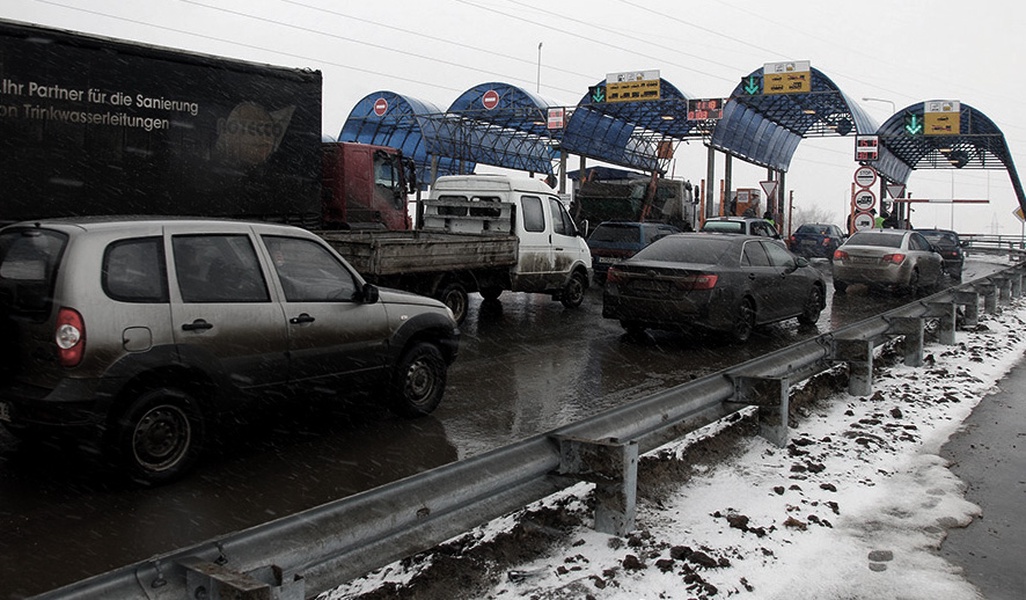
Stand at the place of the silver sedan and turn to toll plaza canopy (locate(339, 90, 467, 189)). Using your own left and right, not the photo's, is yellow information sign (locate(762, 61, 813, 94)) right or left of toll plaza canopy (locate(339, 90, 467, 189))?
right

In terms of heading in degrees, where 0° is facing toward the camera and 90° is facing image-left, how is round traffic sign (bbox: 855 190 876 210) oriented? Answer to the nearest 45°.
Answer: approximately 0°

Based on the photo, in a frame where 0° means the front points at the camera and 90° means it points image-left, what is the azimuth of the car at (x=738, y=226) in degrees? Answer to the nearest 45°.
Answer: approximately 225°

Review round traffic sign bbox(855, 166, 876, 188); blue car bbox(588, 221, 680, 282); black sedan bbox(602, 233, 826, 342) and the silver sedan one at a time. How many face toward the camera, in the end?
1

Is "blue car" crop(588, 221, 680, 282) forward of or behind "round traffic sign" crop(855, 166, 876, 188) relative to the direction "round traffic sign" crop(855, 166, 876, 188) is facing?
forward

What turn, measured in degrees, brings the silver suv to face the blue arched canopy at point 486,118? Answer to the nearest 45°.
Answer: approximately 45° to its left

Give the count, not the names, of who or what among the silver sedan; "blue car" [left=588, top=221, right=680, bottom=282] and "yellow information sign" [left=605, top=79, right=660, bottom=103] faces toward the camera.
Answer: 1

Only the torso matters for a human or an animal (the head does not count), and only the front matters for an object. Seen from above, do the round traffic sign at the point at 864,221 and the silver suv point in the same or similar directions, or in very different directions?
very different directions

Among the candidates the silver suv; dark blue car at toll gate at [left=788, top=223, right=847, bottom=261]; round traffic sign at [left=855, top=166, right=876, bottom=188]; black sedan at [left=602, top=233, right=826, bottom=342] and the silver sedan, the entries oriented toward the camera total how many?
1

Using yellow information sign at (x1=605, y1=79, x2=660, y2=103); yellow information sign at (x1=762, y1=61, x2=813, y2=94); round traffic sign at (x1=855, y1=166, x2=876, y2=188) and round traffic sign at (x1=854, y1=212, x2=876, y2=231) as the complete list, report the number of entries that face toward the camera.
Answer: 4

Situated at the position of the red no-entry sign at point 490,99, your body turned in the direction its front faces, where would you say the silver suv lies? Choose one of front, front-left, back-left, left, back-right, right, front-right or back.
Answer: front

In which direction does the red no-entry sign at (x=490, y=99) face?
toward the camera

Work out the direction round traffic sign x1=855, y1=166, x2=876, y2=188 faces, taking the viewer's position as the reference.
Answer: facing the viewer

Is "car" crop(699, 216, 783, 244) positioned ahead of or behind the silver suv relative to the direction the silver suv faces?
ahead

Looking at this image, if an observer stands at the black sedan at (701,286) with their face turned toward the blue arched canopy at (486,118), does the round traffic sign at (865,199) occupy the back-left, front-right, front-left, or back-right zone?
front-right

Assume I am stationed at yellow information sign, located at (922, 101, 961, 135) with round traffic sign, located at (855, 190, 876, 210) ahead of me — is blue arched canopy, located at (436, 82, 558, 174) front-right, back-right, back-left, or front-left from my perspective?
front-right
